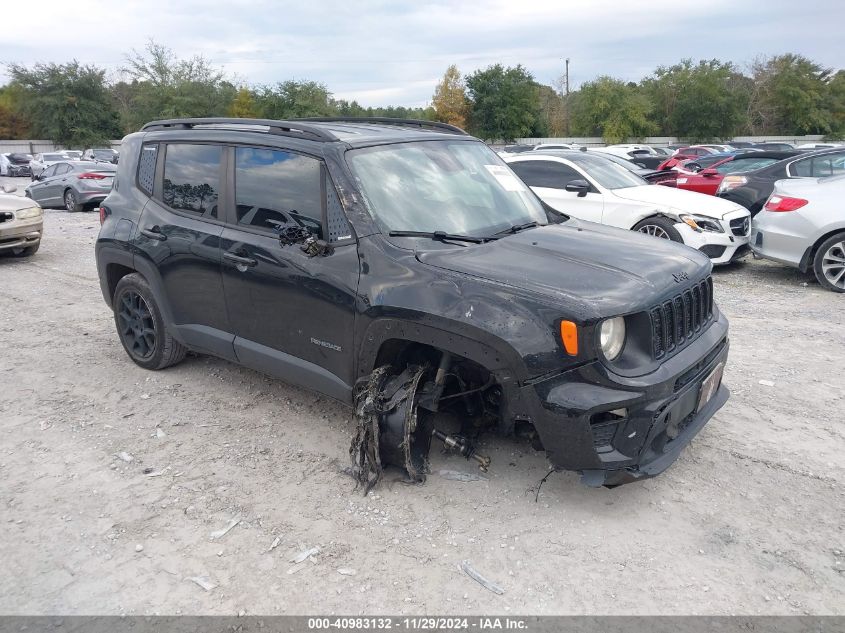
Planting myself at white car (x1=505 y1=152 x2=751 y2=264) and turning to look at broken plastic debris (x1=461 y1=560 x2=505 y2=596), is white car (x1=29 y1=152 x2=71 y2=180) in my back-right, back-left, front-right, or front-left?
back-right

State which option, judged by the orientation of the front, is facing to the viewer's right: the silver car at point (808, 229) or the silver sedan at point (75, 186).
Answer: the silver car

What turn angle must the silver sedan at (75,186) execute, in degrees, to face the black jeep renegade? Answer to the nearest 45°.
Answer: approximately 135° to its left

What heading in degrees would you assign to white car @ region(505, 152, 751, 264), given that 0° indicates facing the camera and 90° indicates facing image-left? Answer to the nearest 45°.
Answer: approximately 315°

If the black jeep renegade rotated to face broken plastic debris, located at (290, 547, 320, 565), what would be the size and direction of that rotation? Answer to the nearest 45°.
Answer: approximately 90° to its right

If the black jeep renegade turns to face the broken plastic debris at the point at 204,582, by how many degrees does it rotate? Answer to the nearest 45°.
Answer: approximately 90° to its right

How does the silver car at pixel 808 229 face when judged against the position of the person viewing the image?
facing to the right of the viewer

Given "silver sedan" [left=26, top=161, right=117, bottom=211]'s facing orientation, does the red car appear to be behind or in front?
behind

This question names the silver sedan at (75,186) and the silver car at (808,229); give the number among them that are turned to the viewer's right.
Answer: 1

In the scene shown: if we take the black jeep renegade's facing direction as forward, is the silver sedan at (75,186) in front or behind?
behind

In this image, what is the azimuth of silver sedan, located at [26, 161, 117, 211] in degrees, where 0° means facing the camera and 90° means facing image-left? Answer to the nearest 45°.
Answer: approximately 135°
